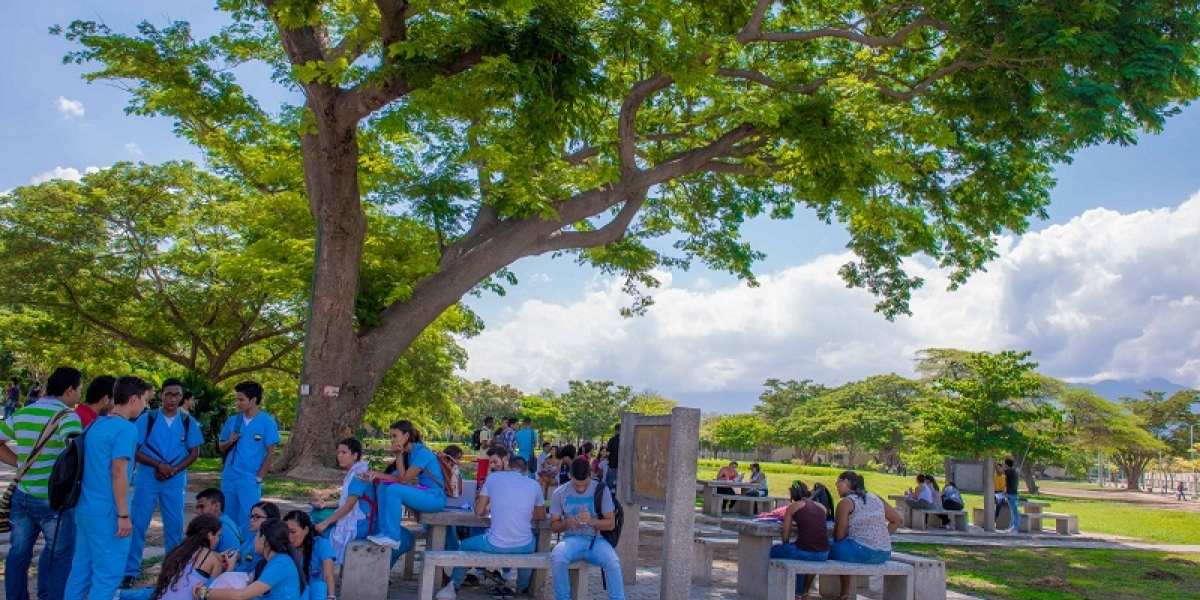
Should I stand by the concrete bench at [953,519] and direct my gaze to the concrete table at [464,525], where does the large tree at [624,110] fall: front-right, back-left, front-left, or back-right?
front-right

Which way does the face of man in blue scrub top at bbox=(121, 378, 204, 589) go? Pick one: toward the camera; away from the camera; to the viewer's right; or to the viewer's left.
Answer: toward the camera

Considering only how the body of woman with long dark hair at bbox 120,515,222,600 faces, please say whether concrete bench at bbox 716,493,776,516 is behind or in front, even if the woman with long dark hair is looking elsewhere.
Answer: in front

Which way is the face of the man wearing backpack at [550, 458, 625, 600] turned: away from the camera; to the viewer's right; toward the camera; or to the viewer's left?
toward the camera

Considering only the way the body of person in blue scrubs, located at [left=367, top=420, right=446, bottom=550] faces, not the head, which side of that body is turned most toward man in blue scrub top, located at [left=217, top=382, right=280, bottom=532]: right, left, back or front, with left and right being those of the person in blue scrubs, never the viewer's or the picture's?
front

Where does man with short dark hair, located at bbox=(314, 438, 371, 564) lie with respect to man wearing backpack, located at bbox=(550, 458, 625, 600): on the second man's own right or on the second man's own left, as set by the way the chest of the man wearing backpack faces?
on the second man's own right

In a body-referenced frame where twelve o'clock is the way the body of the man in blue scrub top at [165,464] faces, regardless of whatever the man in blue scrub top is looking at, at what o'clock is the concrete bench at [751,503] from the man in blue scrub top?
The concrete bench is roughly at 8 o'clock from the man in blue scrub top.

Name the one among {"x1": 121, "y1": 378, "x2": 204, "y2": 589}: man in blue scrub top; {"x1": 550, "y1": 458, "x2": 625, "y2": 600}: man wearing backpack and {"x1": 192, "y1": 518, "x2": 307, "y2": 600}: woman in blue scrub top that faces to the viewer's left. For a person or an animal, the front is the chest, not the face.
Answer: the woman in blue scrub top

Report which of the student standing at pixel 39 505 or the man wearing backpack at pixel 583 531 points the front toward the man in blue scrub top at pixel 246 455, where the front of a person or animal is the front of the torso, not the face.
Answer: the student standing

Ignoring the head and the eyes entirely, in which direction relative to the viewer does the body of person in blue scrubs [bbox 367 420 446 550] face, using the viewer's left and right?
facing to the left of the viewer

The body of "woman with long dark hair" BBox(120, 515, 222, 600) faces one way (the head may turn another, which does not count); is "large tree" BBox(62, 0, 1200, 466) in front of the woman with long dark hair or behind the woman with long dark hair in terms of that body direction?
in front

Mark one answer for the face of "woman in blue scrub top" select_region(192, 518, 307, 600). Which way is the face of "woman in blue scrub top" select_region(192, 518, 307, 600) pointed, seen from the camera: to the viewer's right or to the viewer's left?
to the viewer's left

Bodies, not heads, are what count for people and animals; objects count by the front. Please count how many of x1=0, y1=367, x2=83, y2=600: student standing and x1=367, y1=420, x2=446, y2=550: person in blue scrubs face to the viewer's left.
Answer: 1

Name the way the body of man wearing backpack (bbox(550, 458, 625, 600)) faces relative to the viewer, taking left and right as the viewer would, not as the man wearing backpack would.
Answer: facing the viewer

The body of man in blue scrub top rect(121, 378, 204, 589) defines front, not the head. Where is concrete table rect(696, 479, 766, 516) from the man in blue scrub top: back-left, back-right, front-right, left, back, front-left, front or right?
back-left
